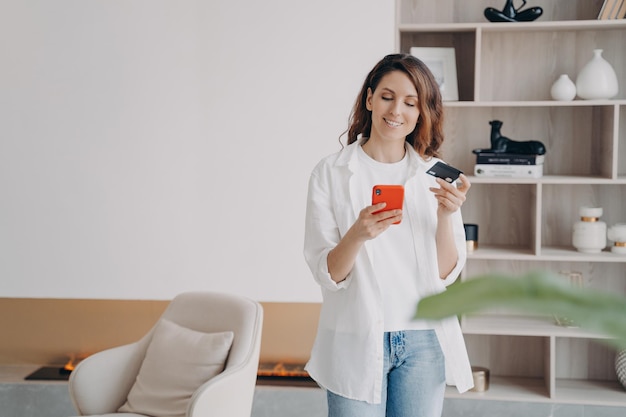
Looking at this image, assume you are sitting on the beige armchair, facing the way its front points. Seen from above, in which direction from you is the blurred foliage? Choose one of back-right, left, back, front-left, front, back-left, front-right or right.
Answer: front-left

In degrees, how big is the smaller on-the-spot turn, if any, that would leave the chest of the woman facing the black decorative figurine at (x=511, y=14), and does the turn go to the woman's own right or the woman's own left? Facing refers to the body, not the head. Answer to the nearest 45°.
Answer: approximately 180°

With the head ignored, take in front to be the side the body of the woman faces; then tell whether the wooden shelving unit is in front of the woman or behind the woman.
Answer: behind

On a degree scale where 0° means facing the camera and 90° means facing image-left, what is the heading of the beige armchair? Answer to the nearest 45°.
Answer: approximately 45°

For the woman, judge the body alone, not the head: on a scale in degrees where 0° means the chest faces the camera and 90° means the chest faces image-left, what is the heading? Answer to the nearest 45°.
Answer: approximately 0°

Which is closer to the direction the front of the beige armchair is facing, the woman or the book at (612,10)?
the woman

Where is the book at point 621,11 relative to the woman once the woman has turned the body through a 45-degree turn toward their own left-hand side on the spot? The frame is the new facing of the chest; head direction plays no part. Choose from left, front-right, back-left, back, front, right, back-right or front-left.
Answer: left

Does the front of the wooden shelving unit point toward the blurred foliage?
yes

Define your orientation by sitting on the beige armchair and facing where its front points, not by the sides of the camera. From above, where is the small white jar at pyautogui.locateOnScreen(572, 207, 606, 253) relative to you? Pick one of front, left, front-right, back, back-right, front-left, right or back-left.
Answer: back-left
